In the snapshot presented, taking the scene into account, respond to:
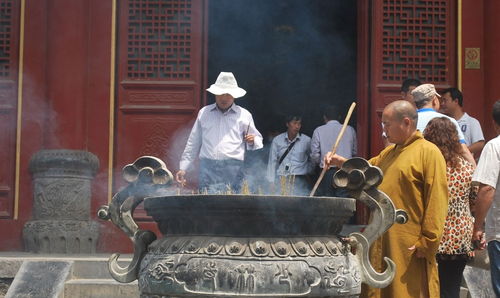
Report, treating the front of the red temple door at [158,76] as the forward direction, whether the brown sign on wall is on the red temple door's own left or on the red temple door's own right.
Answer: on the red temple door's own left

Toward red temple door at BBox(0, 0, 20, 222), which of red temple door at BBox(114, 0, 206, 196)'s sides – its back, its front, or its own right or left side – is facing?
right

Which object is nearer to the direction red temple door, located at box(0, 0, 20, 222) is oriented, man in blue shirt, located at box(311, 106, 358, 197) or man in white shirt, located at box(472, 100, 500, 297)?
the man in white shirt

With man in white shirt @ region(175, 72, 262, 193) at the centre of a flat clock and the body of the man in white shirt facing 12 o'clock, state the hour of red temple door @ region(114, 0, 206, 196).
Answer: The red temple door is roughly at 5 o'clock from the man in white shirt.

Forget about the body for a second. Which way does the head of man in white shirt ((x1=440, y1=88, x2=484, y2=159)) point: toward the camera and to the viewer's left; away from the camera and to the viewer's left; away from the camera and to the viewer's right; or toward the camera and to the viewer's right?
toward the camera and to the viewer's left

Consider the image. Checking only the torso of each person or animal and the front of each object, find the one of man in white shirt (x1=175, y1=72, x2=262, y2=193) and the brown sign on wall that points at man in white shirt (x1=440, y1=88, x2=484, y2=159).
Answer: the brown sign on wall

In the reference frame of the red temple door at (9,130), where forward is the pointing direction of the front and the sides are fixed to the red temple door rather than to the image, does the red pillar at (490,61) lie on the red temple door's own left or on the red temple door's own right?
on the red temple door's own left

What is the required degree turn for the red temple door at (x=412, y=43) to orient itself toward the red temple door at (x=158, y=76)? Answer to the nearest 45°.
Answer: approximately 90° to its right

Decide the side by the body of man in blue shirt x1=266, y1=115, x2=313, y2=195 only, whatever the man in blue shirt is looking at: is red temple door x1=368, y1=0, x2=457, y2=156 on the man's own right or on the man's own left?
on the man's own left

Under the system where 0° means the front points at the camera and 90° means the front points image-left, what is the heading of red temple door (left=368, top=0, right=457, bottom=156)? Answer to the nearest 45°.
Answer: approximately 0°

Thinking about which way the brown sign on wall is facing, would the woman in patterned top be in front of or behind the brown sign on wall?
in front
